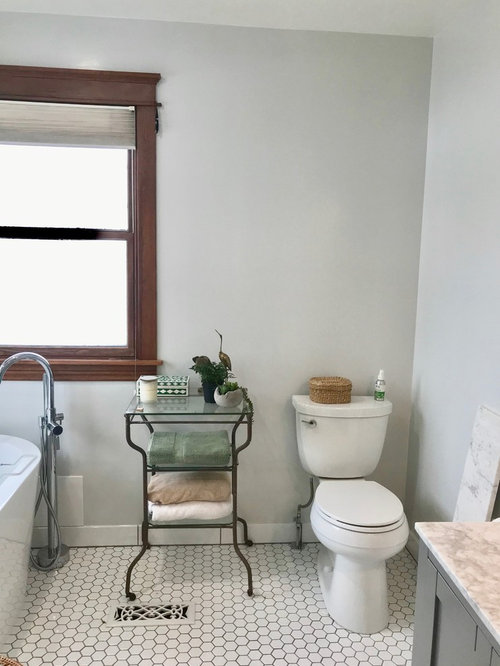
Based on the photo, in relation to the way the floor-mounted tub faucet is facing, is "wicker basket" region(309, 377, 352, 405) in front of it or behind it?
behind

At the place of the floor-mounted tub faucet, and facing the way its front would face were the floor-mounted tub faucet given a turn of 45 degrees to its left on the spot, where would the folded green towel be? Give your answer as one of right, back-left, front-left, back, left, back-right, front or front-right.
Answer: left

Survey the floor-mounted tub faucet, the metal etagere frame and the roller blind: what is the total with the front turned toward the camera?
2

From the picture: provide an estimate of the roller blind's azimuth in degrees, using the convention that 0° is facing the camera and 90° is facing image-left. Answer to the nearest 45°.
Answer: approximately 0°

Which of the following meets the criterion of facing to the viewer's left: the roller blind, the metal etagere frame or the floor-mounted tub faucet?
the floor-mounted tub faucet

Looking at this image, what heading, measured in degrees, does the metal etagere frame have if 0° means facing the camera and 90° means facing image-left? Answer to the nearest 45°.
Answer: approximately 0°

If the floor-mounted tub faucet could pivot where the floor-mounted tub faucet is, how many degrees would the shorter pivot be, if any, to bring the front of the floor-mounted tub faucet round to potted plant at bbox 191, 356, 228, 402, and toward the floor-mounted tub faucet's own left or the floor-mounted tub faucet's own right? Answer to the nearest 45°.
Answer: approximately 135° to the floor-mounted tub faucet's own left

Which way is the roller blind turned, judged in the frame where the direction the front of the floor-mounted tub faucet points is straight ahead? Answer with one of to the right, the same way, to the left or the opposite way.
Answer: to the left

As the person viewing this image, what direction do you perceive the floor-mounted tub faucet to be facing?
facing to the left of the viewer
